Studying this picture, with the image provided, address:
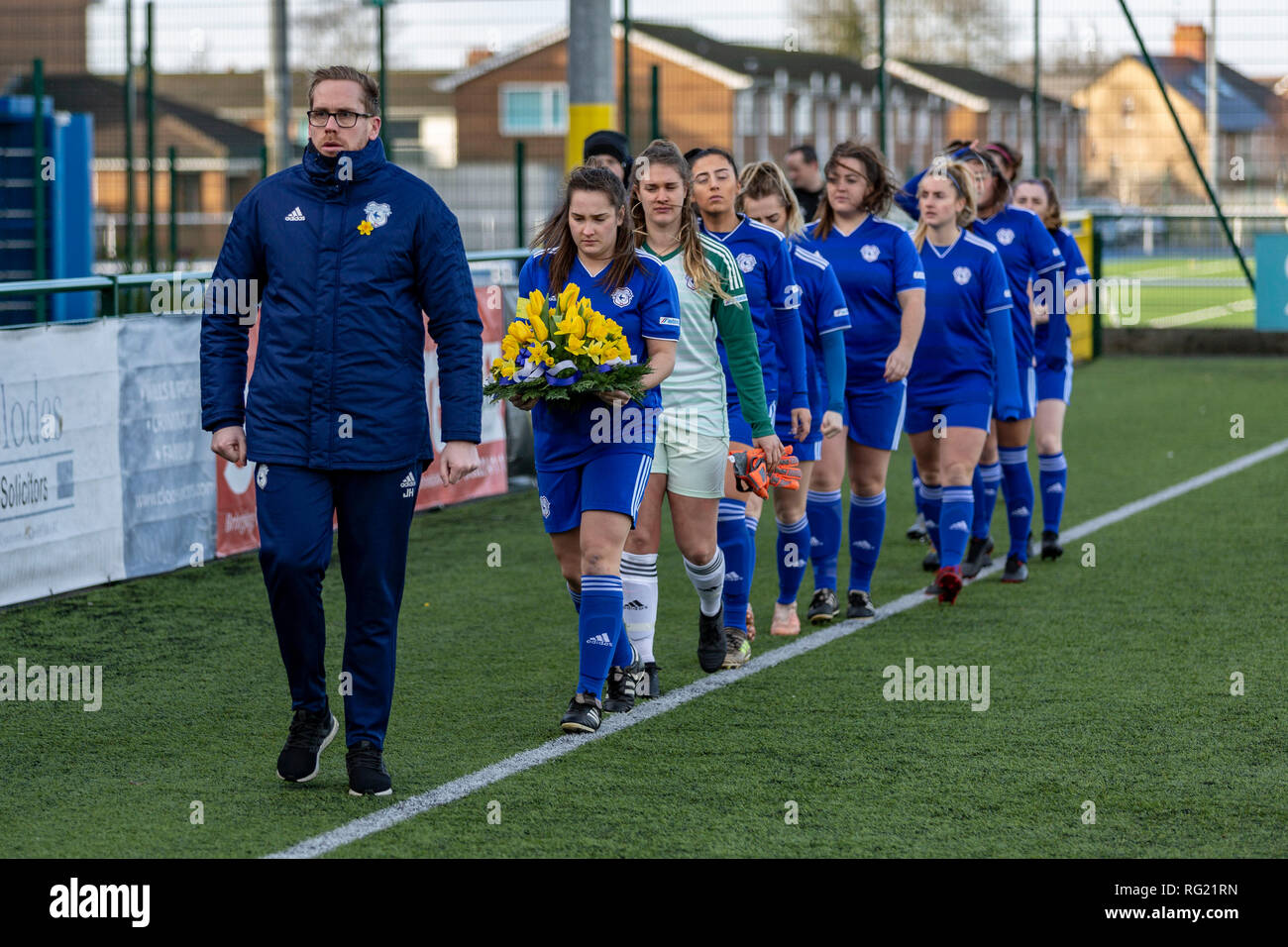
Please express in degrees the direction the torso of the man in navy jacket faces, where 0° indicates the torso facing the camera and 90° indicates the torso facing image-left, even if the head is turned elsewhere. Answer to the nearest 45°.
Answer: approximately 0°

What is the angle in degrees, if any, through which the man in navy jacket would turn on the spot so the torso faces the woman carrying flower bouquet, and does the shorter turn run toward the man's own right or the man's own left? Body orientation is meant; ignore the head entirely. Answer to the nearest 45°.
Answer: approximately 135° to the man's own left

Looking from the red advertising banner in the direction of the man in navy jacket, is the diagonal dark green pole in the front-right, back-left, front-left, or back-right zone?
back-left

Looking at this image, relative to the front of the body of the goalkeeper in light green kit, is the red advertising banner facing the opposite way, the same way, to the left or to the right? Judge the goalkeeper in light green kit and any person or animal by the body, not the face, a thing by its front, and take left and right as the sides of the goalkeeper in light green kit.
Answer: to the left

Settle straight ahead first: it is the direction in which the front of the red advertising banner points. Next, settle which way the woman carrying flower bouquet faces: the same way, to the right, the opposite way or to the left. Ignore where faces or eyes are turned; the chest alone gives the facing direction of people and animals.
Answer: to the right

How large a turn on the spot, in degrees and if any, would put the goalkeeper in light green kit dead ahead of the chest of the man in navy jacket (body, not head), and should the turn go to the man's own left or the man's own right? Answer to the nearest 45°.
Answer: approximately 135° to the man's own left

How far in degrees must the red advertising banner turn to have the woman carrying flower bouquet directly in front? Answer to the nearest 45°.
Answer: approximately 45° to its right

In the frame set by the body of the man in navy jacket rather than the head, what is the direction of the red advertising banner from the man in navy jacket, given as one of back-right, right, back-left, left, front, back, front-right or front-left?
back

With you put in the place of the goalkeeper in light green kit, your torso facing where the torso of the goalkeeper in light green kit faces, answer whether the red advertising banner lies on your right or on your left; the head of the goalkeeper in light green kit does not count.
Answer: on your right

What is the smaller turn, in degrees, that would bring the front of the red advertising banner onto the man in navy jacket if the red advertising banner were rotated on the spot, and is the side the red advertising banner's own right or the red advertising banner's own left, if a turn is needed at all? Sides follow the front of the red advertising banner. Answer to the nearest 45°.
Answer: approximately 45° to the red advertising banner's own right

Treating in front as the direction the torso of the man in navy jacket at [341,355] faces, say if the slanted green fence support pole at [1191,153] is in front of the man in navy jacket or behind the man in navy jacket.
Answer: behind
